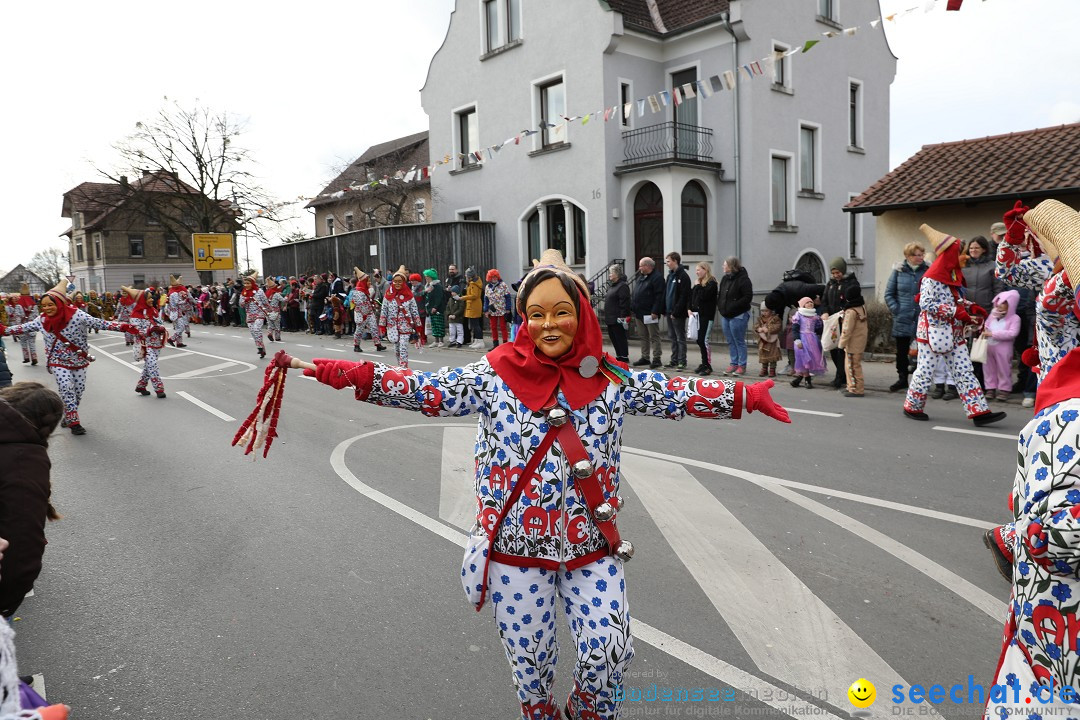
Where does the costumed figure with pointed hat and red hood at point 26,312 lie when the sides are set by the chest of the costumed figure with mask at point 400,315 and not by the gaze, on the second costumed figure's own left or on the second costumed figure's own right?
on the second costumed figure's own right

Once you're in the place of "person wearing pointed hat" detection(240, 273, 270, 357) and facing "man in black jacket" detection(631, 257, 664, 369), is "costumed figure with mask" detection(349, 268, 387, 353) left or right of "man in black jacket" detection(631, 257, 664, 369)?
left

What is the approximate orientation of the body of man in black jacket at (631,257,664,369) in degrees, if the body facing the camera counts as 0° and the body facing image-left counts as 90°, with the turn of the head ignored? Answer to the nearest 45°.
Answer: approximately 45°

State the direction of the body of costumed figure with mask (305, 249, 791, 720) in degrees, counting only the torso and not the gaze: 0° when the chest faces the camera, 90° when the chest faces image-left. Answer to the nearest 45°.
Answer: approximately 0°

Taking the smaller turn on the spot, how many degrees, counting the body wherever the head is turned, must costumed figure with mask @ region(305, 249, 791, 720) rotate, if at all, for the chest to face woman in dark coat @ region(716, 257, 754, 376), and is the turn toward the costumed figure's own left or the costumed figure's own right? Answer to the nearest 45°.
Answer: approximately 180°
